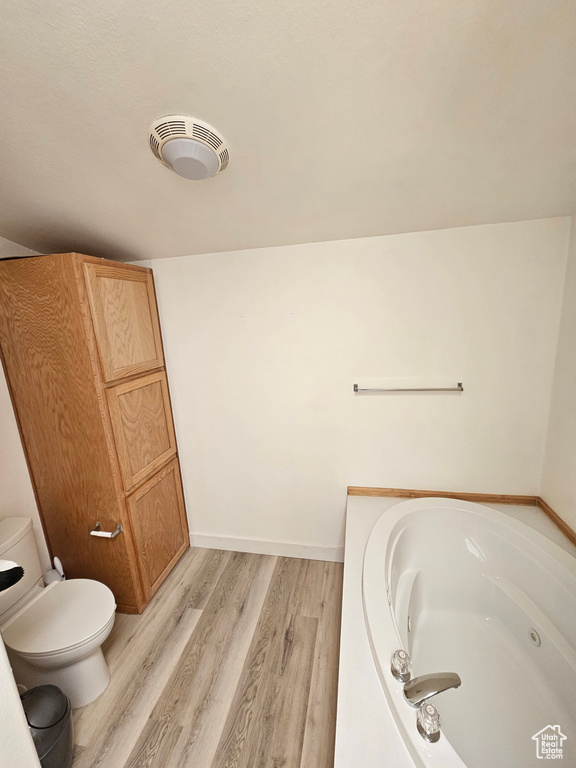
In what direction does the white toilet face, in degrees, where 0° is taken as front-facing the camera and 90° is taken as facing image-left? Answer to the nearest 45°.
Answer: approximately 315°

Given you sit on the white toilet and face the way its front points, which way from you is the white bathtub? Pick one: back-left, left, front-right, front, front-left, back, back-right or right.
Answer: front

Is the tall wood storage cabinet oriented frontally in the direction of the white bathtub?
yes

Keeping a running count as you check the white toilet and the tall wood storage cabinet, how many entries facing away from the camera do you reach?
0

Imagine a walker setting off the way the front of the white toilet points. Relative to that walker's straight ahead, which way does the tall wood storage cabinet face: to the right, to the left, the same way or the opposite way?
the same way
